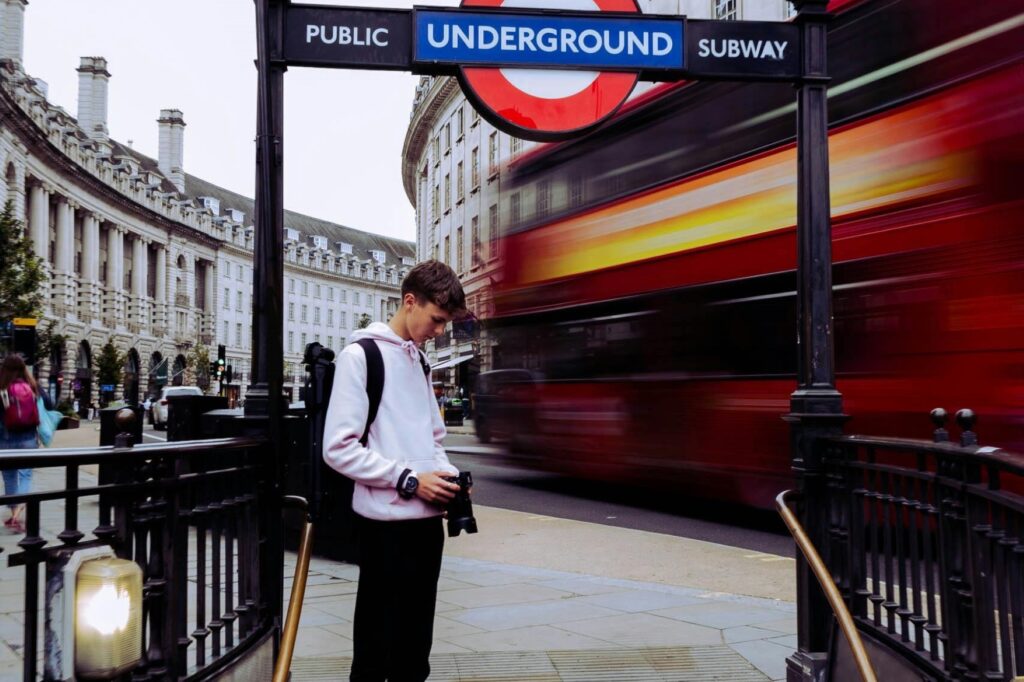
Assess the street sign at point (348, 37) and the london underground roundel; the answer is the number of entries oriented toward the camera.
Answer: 2

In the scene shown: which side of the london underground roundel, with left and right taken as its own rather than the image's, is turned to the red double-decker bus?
back

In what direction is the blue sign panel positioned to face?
toward the camera

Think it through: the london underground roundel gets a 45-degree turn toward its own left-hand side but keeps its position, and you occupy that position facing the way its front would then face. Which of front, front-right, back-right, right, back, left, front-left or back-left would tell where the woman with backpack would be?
back

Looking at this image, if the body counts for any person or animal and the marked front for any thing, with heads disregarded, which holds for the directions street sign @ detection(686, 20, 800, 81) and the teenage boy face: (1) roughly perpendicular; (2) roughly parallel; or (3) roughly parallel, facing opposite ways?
roughly perpendicular

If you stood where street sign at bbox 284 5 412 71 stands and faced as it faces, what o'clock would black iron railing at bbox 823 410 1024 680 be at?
The black iron railing is roughly at 10 o'clock from the street sign.

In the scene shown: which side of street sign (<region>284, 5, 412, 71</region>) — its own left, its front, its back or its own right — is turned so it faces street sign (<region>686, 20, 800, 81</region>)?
left

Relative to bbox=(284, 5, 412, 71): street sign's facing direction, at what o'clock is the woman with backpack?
The woman with backpack is roughly at 5 o'clock from the street sign.

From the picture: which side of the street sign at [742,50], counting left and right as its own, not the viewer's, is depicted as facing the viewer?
front

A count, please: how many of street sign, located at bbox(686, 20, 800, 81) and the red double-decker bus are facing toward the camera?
1
